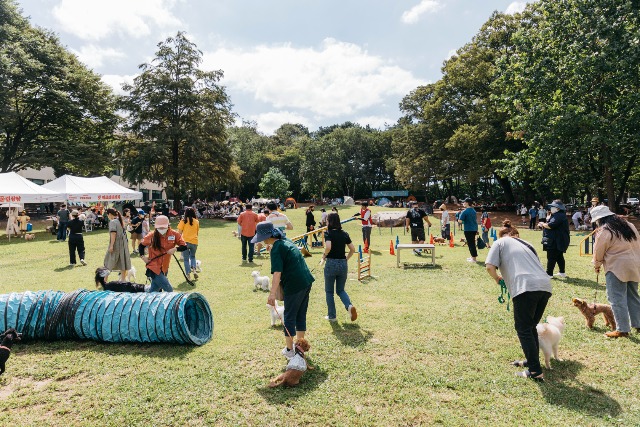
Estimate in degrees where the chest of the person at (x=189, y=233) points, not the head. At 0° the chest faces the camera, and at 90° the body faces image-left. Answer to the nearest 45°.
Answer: approximately 180°

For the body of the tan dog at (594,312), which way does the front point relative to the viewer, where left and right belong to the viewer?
facing to the left of the viewer

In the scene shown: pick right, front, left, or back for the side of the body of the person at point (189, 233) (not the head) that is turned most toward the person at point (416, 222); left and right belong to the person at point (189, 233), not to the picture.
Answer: right

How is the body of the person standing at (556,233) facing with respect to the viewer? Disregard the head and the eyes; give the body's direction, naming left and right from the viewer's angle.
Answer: facing to the left of the viewer

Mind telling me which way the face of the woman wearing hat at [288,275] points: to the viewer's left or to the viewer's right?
to the viewer's left

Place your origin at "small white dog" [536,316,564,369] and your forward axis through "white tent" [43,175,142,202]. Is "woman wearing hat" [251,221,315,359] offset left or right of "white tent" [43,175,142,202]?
left
